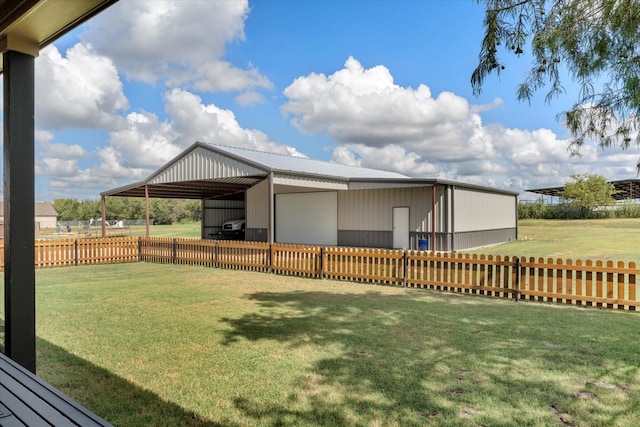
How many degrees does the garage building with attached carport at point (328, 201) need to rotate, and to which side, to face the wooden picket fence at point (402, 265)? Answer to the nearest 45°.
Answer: approximately 45° to its left

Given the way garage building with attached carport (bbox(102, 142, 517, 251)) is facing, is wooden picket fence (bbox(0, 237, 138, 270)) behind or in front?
in front

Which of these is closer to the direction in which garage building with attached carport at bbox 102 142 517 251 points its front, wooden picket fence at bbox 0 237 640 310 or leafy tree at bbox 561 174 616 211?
the wooden picket fence

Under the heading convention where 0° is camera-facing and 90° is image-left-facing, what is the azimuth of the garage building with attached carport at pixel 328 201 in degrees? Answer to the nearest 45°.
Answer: approximately 45°

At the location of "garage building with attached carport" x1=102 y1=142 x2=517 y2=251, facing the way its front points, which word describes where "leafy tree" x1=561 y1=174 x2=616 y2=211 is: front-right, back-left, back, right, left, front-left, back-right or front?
back
